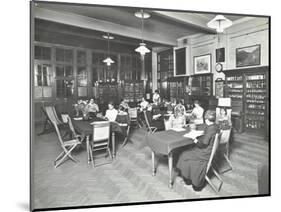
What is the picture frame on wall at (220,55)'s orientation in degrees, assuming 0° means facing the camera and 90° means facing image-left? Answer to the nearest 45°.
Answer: approximately 45°

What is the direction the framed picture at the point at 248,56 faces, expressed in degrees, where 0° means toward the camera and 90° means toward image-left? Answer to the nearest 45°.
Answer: approximately 45°
